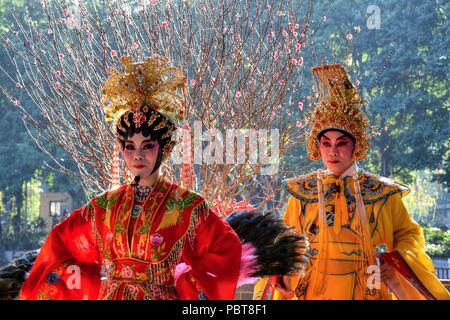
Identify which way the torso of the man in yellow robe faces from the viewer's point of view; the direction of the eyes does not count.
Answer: toward the camera

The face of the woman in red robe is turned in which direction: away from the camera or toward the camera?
toward the camera

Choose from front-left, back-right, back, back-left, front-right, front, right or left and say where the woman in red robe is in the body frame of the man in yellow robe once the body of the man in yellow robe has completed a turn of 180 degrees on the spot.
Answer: back-left
